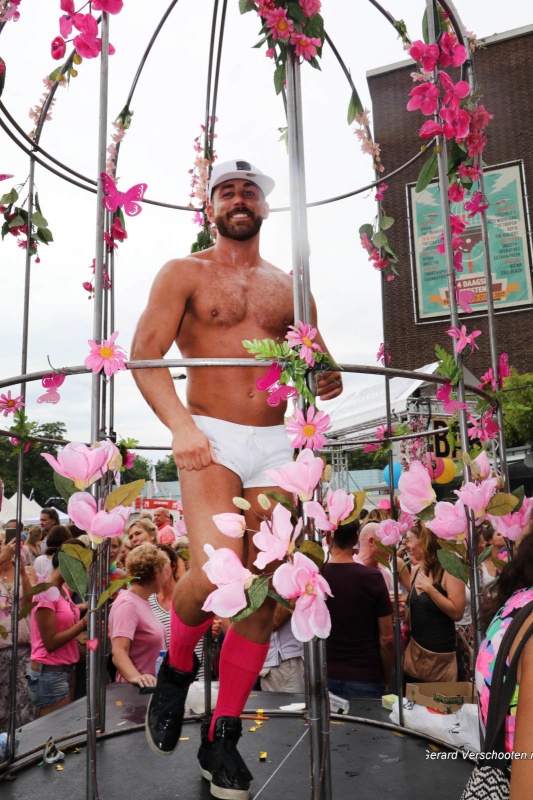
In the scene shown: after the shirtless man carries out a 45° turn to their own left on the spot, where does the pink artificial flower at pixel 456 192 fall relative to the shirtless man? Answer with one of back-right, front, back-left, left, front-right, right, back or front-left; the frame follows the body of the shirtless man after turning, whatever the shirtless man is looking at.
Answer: front-left

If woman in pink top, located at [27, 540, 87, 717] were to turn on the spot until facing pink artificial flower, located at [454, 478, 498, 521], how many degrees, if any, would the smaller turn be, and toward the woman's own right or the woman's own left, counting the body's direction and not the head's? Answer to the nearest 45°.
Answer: approximately 45° to the woman's own right

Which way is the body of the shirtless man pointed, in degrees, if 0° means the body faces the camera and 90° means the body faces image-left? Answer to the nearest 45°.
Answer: approximately 0°

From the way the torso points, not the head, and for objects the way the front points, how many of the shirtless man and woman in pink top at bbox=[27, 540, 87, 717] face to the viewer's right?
1

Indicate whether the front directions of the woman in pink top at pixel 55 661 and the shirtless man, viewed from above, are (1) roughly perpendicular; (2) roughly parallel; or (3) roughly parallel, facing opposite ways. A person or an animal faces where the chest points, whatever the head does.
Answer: roughly perpendicular

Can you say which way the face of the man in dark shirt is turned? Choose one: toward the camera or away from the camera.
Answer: away from the camera

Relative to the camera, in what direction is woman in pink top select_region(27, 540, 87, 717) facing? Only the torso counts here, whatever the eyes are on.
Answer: to the viewer's right
